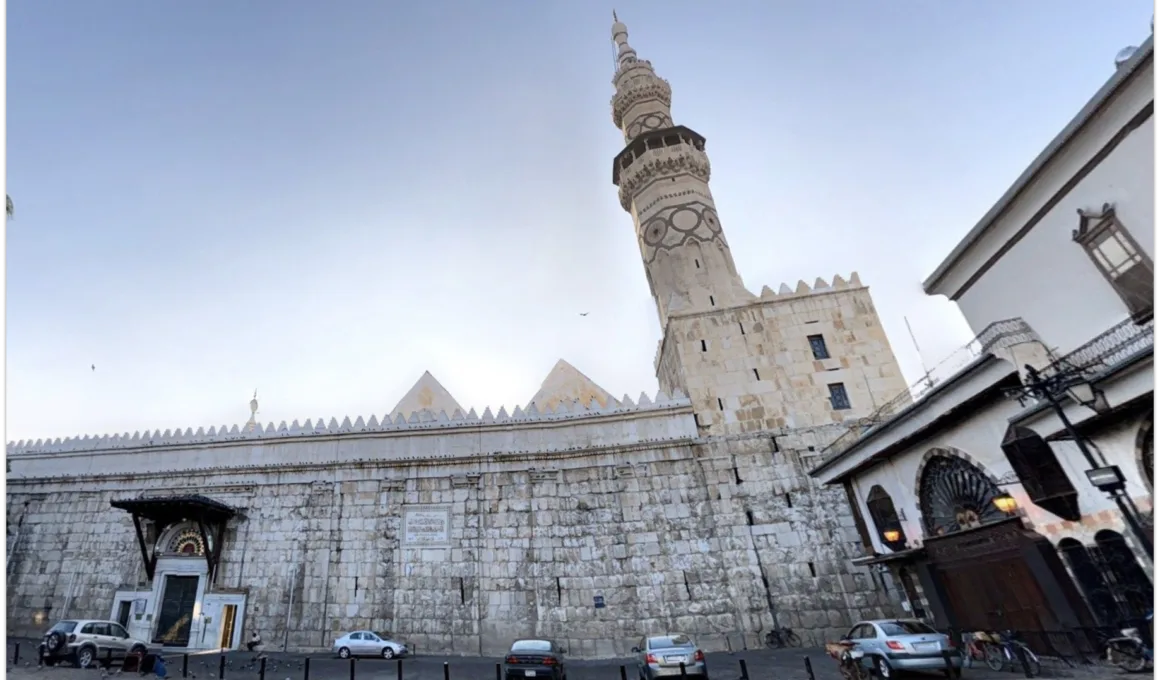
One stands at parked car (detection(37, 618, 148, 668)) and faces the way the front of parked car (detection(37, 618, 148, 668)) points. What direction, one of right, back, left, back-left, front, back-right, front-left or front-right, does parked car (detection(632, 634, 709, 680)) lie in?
right

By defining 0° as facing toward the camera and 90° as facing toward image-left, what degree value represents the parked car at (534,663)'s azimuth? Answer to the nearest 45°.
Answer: approximately 180°

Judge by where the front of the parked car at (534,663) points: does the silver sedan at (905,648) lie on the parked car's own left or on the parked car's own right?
on the parked car's own right

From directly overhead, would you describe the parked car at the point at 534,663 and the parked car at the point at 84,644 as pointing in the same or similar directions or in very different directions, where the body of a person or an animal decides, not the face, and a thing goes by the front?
same or similar directions

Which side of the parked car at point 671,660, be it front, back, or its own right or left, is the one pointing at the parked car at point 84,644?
left

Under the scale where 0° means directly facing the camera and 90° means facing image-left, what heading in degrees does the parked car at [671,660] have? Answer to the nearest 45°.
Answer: approximately 180°

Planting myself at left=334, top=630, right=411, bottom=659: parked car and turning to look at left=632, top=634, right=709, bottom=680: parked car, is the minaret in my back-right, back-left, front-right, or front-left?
front-left

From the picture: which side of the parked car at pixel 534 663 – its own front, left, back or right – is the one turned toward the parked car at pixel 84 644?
left

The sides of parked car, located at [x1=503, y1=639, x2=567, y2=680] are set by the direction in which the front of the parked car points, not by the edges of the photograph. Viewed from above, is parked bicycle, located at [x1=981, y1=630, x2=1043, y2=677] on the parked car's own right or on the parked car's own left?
on the parked car's own right

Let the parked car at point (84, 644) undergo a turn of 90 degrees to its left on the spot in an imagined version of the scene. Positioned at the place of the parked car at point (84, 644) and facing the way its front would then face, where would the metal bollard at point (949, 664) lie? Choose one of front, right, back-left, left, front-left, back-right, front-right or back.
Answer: back

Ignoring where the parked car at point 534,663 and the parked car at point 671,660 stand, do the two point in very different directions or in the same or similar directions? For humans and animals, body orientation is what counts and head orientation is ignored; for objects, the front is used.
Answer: same or similar directions

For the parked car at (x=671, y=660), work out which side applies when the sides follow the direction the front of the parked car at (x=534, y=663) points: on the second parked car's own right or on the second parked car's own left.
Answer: on the second parked car's own right

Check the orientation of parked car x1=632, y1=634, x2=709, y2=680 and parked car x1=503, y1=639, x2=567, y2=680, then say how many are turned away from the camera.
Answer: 2

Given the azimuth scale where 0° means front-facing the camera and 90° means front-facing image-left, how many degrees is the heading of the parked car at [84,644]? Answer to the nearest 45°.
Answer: approximately 225°
